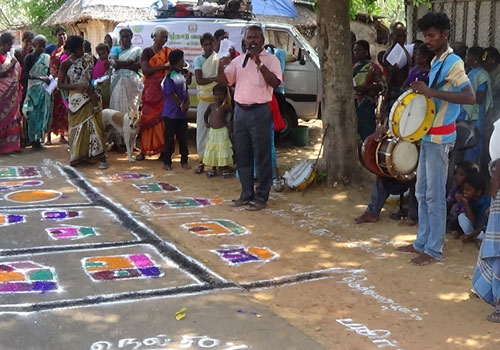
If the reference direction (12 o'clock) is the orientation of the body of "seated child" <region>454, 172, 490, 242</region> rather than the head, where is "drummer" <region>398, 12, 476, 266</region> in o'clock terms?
The drummer is roughly at 11 o'clock from the seated child.

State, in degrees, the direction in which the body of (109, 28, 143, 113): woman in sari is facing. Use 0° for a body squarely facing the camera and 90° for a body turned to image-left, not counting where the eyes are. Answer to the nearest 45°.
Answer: approximately 0°

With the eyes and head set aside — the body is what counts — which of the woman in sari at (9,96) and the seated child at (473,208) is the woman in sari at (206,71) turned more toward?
the seated child

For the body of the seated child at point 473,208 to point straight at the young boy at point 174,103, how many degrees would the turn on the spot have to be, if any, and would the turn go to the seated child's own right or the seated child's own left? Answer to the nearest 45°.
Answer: approximately 90° to the seated child's own right

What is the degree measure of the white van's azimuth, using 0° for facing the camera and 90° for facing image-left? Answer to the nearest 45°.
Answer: approximately 270°

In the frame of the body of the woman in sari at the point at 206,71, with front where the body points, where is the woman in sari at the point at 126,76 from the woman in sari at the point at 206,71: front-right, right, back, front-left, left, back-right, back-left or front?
back-right

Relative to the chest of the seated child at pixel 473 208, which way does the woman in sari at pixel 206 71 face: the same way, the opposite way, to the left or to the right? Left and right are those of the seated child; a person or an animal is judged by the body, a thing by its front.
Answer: to the left
